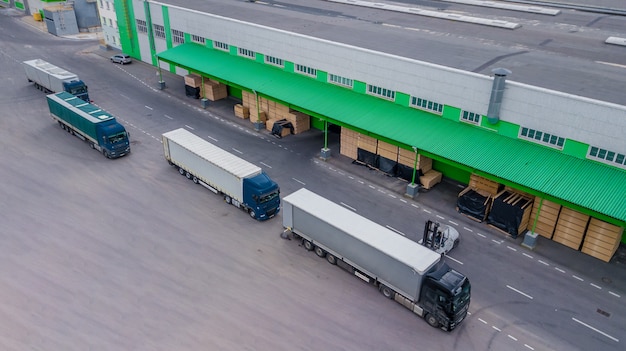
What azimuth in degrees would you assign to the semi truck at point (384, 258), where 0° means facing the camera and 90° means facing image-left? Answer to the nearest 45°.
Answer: approximately 315°

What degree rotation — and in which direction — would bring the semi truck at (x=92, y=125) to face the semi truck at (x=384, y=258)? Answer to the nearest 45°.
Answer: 0° — it already faces it

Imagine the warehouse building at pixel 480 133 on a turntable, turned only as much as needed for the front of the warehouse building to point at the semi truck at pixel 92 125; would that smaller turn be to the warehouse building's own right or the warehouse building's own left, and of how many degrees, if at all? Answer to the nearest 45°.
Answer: approximately 45° to the warehouse building's own right

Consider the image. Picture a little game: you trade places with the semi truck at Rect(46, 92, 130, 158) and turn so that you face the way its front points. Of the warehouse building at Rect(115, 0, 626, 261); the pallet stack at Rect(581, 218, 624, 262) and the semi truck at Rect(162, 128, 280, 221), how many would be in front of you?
3

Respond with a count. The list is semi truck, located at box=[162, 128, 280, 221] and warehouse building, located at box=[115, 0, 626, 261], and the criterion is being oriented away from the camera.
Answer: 0

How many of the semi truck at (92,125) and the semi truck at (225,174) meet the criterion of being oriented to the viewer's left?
0

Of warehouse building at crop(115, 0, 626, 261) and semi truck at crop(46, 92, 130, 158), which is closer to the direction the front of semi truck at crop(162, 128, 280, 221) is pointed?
the warehouse building

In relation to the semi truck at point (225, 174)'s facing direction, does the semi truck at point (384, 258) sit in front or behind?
in front

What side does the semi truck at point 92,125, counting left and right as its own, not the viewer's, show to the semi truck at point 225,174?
front

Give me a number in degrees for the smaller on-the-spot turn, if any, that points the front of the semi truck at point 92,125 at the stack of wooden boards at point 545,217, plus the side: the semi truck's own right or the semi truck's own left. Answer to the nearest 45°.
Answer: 0° — it already faces it

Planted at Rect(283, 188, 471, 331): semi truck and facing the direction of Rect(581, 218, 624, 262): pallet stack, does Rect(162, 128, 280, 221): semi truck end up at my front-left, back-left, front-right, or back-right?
back-left

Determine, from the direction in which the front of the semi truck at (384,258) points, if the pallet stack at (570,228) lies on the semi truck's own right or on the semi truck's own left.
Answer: on the semi truck's own left

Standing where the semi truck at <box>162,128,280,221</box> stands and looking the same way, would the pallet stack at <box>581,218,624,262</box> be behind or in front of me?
in front

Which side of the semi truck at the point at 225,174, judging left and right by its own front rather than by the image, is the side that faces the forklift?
front

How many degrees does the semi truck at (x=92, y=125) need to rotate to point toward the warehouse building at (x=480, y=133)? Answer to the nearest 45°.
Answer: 0° — it already faces it
